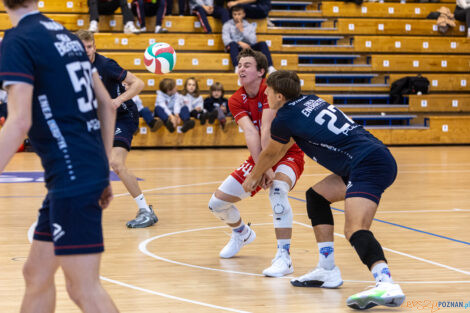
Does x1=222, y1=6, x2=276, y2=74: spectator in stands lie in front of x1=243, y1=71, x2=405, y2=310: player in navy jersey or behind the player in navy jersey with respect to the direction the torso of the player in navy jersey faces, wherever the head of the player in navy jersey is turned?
in front

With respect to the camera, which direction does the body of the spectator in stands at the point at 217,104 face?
toward the camera

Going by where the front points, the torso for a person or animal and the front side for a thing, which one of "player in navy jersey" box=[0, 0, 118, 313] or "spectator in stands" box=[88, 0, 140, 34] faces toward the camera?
the spectator in stands

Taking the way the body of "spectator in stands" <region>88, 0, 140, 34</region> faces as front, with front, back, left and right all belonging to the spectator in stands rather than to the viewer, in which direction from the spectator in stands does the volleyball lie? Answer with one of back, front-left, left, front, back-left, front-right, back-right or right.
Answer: front

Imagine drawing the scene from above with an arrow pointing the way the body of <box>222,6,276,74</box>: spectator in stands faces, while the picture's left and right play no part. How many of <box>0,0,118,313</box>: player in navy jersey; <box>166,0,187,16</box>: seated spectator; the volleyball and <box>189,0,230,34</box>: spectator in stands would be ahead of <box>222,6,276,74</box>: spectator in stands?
2

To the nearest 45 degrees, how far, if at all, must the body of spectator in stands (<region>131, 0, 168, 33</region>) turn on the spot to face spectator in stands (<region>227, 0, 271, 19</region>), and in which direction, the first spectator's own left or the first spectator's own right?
approximately 90° to the first spectator's own left

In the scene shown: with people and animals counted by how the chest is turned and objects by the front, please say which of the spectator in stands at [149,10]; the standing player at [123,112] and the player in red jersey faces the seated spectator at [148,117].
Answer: the spectator in stands

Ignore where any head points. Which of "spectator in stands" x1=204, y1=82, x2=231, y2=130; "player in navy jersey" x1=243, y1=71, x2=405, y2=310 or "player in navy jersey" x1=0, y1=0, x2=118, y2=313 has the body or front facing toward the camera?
the spectator in stands

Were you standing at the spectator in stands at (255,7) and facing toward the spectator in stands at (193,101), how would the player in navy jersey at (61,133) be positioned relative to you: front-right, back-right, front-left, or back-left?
front-left

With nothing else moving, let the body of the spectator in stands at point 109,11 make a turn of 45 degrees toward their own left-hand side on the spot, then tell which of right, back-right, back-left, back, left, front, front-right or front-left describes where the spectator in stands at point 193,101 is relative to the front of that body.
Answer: front

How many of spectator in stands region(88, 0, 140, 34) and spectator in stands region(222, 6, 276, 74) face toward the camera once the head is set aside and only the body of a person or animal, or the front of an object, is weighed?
2

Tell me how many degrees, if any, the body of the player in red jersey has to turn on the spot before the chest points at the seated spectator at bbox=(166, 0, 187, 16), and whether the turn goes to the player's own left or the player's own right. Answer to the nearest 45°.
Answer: approximately 135° to the player's own right

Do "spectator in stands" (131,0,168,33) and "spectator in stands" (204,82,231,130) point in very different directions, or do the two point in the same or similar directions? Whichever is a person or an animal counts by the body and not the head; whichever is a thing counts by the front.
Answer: same or similar directions

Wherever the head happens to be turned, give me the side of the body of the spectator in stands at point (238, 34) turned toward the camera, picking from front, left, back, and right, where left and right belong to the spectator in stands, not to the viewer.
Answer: front

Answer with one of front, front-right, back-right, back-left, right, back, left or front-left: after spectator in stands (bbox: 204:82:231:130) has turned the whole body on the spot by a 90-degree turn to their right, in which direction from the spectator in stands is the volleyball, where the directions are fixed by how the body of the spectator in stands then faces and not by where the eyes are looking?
left

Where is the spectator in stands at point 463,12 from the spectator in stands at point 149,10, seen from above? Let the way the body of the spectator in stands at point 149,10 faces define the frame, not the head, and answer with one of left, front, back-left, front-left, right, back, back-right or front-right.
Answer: left

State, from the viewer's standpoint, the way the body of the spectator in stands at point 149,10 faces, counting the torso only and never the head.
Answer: toward the camera

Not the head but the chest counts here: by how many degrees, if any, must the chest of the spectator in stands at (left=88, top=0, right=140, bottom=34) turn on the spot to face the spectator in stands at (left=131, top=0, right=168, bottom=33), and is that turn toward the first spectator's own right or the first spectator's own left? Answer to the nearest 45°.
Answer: approximately 90° to the first spectator's own left

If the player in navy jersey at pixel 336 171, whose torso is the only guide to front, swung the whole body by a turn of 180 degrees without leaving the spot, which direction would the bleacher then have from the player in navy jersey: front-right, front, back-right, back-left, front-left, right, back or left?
back-left

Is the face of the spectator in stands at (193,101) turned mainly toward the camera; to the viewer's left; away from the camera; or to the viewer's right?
toward the camera
